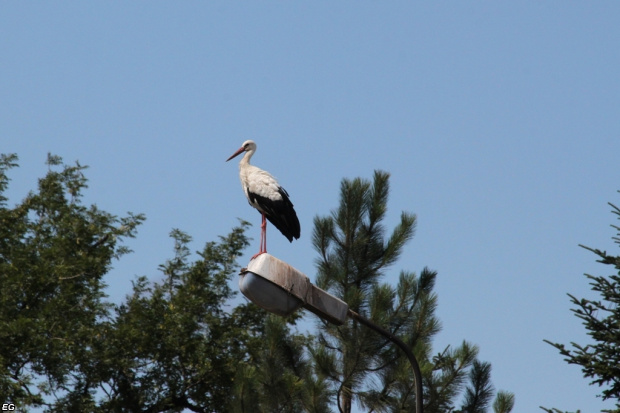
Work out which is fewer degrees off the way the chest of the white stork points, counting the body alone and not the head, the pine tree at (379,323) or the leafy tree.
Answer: the leafy tree

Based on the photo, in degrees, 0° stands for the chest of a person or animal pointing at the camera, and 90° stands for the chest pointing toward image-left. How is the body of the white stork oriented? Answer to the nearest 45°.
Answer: approximately 90°

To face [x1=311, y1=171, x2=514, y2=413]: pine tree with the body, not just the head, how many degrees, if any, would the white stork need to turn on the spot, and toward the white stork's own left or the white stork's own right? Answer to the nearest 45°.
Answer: approximately 135° to the white stork's own right

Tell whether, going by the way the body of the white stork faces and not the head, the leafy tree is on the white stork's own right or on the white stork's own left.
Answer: on the white stork's own right
